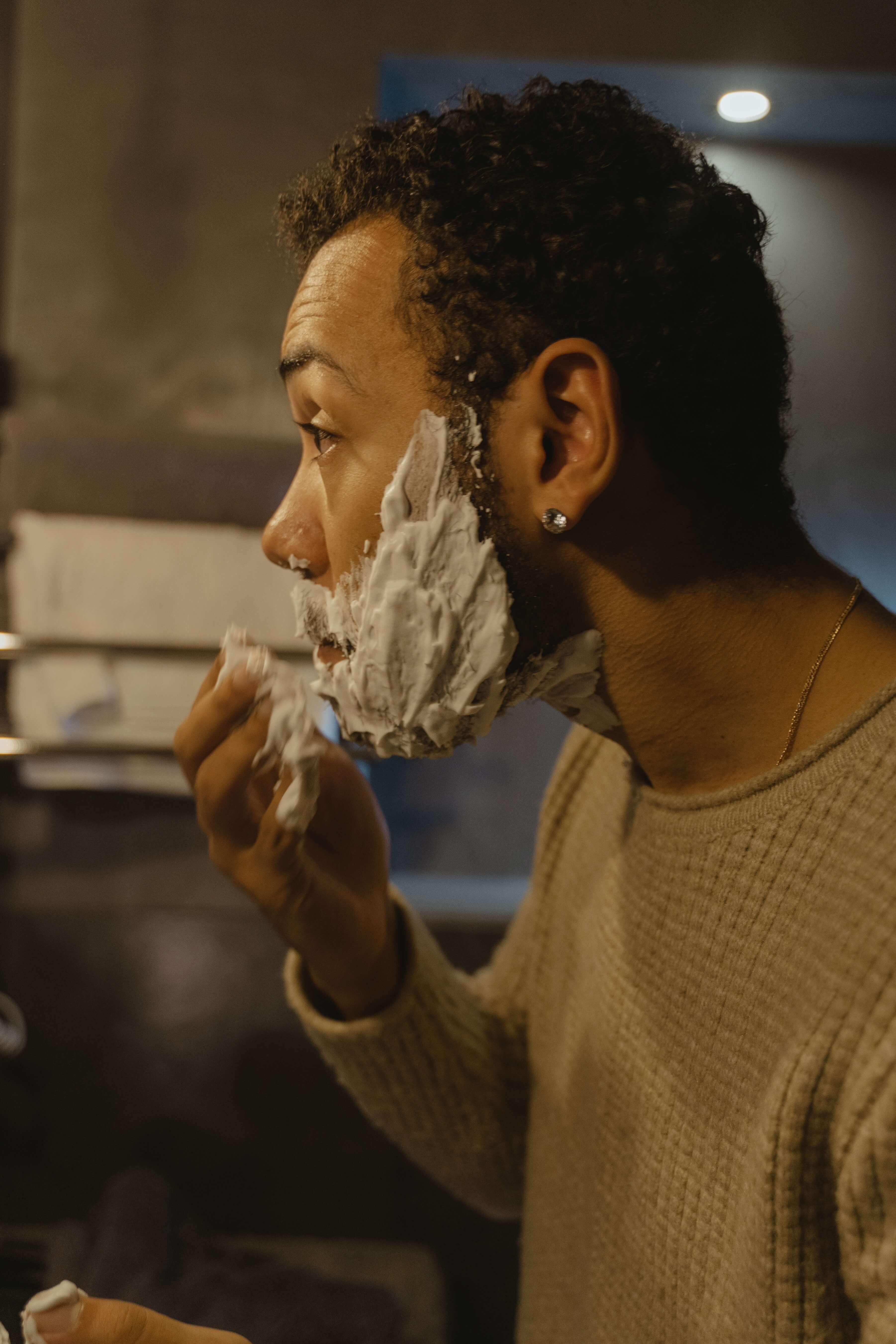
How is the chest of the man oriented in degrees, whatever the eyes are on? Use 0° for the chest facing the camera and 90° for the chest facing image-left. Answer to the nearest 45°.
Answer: approximately 90°

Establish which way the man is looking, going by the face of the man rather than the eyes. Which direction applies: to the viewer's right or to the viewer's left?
to the viewer's left

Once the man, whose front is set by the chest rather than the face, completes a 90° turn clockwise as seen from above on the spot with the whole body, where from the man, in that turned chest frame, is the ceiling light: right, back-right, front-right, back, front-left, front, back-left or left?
front
